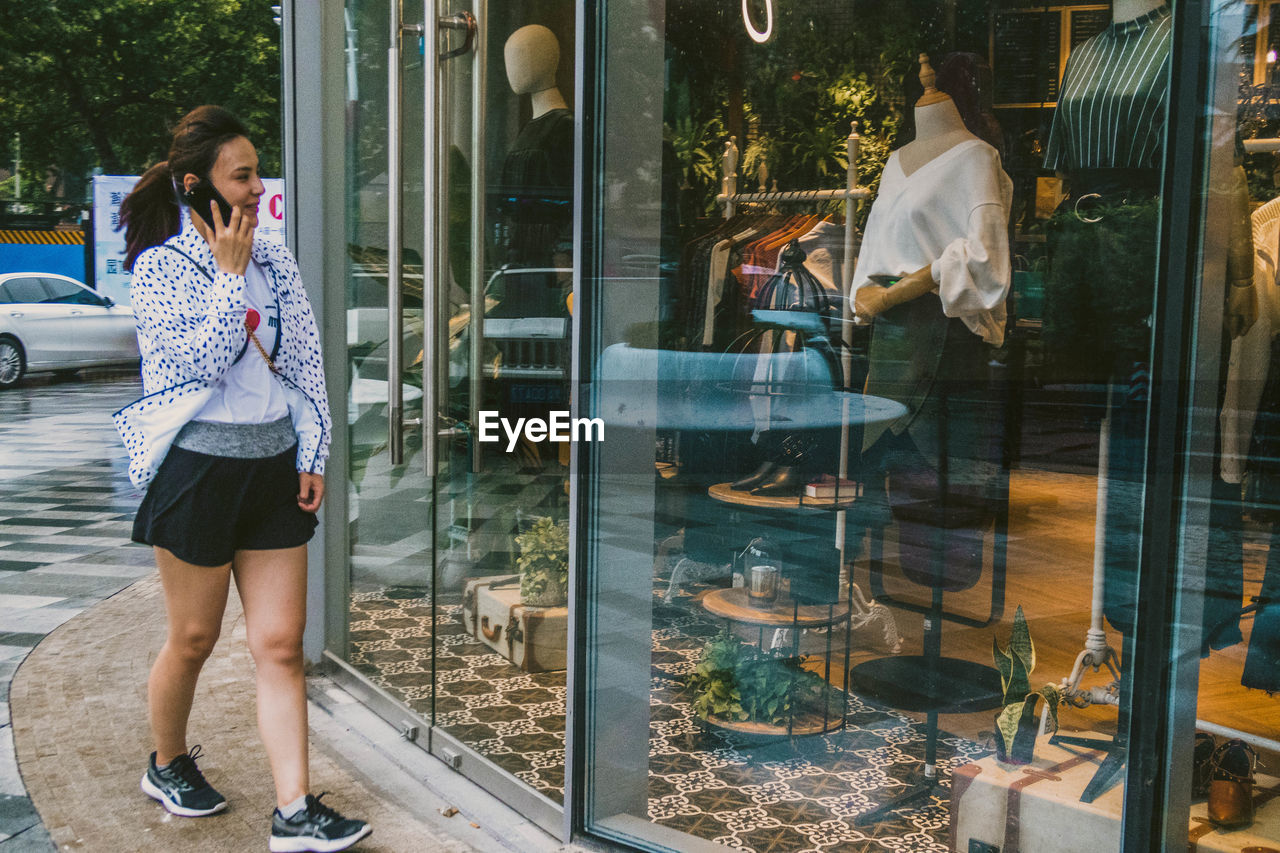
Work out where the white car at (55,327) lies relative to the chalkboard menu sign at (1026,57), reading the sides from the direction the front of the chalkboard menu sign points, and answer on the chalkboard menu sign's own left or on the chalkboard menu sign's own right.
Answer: on the chalkboard menu sign's own right

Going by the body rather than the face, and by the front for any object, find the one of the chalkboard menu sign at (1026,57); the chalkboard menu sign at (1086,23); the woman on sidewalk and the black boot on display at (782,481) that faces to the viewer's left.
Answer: the black boot on display

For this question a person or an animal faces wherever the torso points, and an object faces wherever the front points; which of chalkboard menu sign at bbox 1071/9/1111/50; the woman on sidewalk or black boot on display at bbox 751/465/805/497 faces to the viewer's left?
the black boot on display

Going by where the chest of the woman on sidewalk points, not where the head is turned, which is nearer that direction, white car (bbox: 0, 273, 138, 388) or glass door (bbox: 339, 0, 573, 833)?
the glass door

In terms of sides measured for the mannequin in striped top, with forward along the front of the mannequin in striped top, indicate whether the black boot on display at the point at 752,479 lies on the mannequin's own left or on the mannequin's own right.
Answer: on the mannequin's own right
